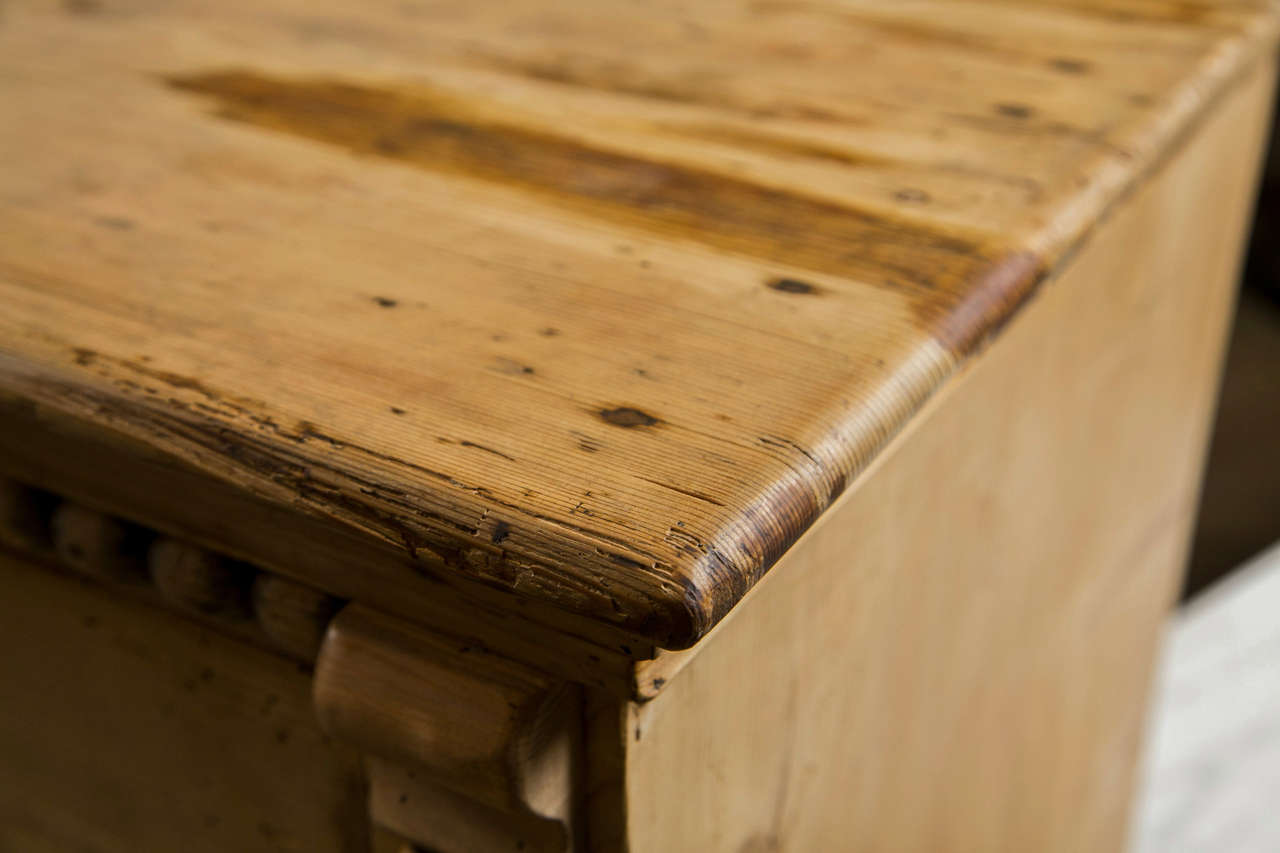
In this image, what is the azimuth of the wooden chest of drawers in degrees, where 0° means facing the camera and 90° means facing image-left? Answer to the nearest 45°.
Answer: approximately 45°
